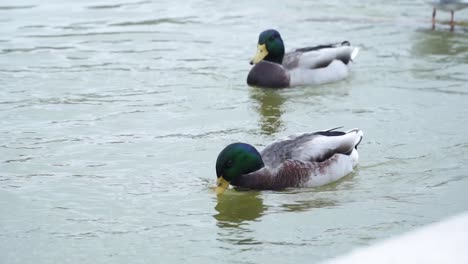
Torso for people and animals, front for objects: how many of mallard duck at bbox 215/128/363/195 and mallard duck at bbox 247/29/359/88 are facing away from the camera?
0

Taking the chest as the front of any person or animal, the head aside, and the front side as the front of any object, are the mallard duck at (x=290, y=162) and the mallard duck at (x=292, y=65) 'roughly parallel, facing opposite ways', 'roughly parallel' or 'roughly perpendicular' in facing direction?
roughly parallel

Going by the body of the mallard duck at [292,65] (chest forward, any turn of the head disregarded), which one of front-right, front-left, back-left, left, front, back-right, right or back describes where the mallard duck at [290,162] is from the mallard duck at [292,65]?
front-left

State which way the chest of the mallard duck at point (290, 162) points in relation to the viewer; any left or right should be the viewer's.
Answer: facing the viewer and to the left of the viewer

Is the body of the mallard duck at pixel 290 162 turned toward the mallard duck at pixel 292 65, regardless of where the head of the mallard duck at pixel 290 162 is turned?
no

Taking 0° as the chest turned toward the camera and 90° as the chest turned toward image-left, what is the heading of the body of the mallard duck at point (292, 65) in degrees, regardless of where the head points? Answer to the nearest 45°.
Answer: approximately 45°
